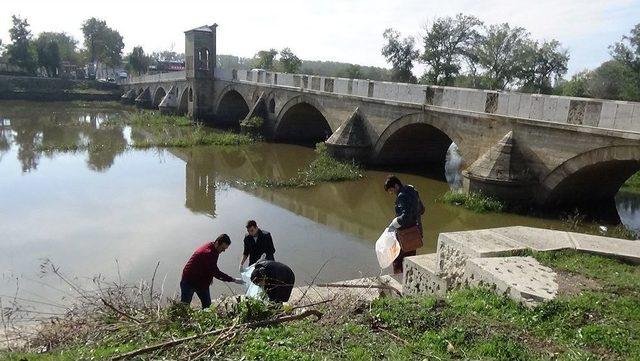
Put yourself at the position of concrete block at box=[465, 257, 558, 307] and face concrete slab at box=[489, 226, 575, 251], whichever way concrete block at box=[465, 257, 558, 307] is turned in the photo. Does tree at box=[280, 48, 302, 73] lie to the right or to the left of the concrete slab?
left

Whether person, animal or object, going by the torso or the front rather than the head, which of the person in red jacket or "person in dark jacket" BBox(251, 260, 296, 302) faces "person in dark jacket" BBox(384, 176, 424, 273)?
the person in red jacket

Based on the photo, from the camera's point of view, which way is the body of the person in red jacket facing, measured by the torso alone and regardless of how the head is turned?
to the viewer's right

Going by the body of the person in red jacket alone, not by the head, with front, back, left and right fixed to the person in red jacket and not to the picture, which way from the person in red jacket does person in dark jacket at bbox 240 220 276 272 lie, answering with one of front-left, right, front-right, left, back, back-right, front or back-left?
front-left

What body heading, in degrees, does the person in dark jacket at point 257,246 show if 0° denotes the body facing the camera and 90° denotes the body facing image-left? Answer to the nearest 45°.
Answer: approximately 45°

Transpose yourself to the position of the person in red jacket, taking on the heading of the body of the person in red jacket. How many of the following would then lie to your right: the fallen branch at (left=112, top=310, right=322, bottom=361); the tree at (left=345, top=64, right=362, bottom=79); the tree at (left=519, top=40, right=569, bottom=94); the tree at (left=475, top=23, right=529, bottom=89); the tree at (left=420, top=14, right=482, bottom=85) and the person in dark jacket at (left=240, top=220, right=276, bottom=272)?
1

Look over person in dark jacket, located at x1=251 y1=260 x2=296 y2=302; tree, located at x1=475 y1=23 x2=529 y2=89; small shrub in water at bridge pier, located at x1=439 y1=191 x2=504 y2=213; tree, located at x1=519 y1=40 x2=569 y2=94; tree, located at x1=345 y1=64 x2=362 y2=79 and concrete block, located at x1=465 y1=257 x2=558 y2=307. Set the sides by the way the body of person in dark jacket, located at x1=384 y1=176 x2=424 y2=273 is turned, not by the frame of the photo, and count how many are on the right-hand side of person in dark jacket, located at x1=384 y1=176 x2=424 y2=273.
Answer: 4

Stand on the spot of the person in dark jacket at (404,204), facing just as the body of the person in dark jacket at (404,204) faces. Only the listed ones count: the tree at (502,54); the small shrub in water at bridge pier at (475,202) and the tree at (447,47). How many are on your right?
3

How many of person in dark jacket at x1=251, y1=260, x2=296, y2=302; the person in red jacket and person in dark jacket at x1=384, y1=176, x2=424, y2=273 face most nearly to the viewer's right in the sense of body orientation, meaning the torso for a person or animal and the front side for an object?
1

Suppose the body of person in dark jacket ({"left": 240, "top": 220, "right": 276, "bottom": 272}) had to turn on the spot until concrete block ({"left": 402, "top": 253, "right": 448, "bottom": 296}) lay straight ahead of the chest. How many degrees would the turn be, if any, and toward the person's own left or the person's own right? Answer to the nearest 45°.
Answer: approximately 135° to the person's own left

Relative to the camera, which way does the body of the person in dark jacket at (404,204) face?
to the viewer's left

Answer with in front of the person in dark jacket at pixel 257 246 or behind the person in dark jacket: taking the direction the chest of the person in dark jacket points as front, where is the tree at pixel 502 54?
behind

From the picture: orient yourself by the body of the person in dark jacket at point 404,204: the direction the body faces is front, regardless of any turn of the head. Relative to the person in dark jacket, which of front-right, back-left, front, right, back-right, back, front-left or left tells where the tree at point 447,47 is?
right
